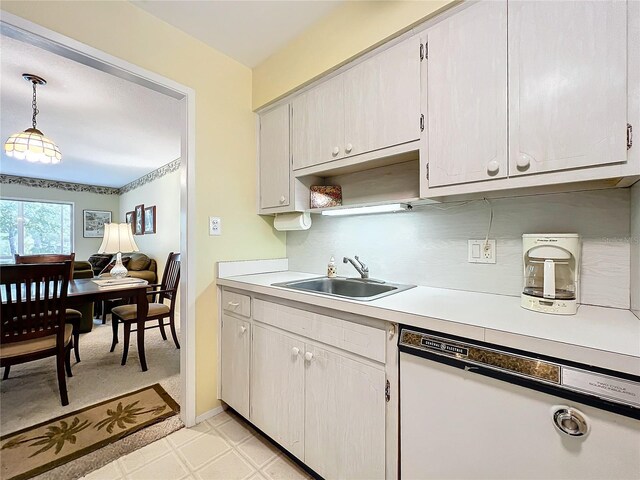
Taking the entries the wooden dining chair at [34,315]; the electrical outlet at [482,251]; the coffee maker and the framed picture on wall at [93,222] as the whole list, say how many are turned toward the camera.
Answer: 3

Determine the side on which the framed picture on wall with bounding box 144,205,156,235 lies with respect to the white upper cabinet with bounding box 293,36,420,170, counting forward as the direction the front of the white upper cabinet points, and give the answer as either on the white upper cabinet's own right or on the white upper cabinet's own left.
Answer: on the white upper cabinet's own right

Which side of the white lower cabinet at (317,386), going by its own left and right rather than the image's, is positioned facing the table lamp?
right

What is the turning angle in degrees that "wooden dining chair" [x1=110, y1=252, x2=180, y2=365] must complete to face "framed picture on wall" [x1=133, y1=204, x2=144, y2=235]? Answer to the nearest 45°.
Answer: approximately 135° to its right

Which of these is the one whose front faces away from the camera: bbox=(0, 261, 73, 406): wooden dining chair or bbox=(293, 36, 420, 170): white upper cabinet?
the wooden dining chair

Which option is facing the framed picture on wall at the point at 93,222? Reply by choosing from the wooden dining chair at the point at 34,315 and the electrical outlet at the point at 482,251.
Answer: the wooden dining chair

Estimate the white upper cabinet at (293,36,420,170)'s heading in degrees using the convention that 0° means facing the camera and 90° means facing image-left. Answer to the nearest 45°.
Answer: approximately 45°

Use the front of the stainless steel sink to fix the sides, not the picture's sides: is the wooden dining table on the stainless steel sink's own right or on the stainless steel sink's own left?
on the stainless steel sink's own right
